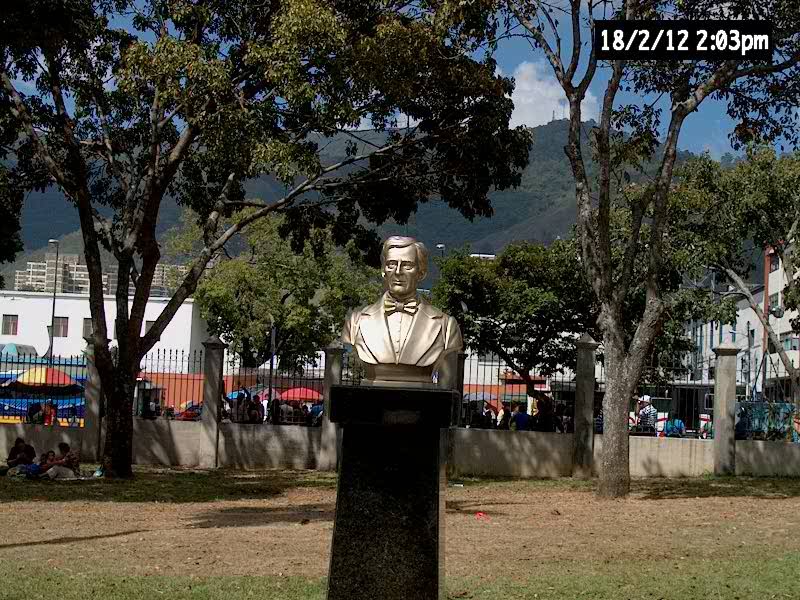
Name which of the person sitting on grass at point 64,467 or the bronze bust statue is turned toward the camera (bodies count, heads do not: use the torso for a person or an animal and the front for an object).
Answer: the bronze bust statue

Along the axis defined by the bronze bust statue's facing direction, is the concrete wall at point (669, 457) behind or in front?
behind

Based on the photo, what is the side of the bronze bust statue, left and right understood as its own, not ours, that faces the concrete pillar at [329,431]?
back

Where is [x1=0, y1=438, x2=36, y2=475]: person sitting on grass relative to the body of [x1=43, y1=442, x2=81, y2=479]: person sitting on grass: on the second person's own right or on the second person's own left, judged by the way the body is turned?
on the second person's own right

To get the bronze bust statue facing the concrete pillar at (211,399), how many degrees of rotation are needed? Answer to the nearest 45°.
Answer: approximately 180°

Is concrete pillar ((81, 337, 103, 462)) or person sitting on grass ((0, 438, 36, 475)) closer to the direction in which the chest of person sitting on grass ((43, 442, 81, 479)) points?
the person sitting on grass

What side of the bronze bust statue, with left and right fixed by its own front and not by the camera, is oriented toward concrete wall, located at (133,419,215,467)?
back
